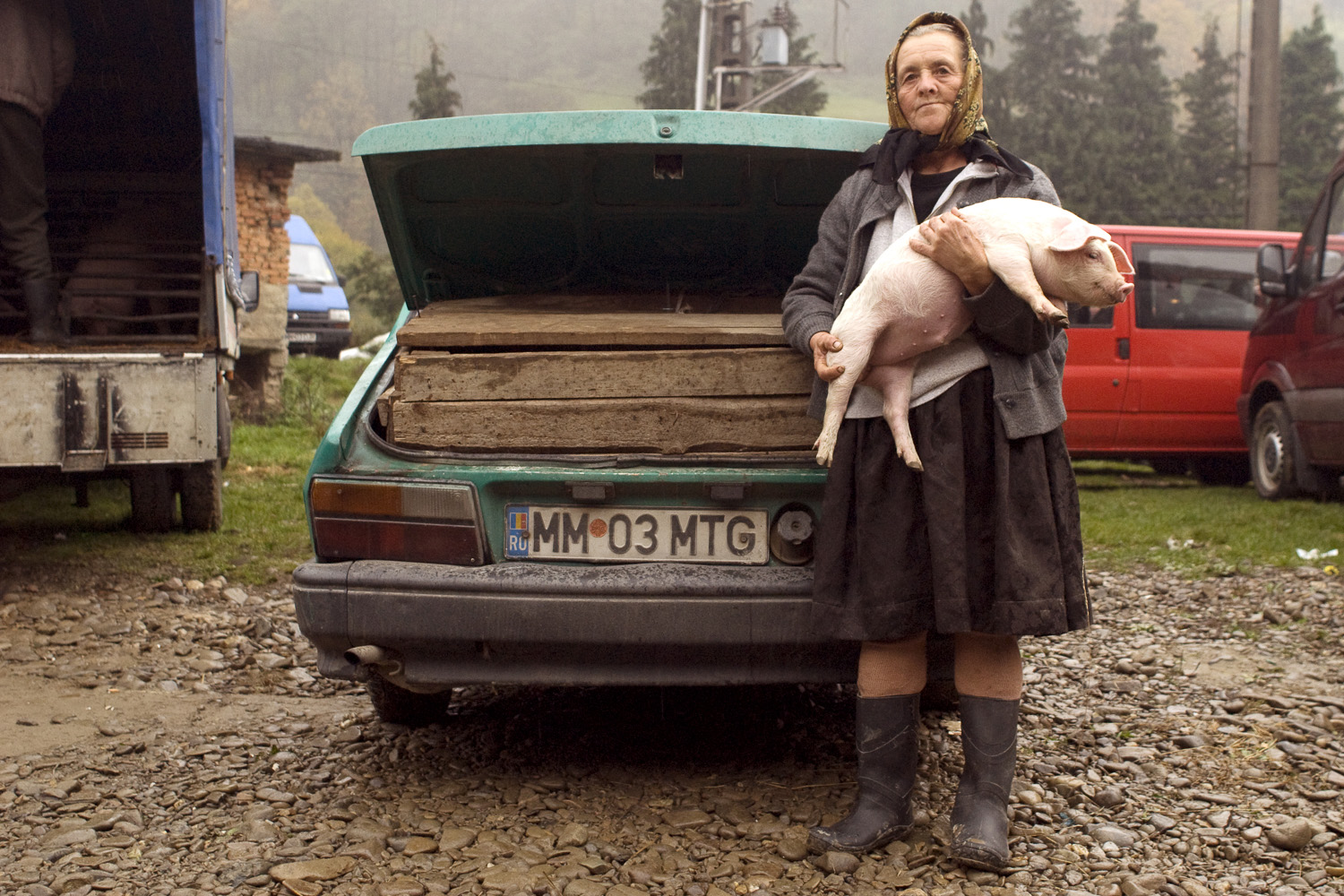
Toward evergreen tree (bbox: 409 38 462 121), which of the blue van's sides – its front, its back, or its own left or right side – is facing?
back

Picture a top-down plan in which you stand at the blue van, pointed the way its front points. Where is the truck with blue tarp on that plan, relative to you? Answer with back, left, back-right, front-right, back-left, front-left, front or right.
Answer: front

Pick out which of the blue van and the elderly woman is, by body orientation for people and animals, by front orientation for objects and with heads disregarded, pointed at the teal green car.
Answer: the blue van

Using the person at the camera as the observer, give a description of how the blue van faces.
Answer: facing the viewer

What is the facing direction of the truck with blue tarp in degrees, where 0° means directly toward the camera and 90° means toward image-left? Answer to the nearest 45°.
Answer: approximately 180°

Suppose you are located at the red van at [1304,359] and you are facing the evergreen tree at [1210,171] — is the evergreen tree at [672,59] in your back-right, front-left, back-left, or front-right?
front-left

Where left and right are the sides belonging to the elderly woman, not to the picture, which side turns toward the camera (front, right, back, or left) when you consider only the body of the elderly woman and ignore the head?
front

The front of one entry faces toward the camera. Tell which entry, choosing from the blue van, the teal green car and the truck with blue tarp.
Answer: the blue van

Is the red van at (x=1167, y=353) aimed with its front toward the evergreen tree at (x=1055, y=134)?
no

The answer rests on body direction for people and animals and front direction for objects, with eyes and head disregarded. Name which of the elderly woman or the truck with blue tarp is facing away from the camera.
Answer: the truck with blue tarp

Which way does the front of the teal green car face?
away from the camera

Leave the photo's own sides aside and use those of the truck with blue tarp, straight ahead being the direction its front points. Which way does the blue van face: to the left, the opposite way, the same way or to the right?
the opposite way

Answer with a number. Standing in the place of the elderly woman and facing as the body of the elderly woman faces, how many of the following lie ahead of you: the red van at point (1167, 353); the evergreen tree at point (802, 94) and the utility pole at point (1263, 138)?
0
